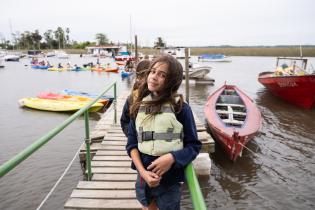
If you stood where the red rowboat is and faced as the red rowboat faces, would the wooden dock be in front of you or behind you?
in front

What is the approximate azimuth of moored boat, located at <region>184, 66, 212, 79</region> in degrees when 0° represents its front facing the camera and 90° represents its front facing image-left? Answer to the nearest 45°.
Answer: approximately 270°

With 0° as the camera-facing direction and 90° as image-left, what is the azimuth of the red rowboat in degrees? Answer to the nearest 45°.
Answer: approximately 0°

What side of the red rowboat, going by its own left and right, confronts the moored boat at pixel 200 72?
back

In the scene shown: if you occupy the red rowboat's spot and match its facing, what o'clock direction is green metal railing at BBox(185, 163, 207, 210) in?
The green metal railing is roughly at 12 o'clock from the red rowboat.

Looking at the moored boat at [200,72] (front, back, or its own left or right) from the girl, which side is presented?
right

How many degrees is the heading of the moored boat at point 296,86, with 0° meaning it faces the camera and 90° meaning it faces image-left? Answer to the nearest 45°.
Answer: approximately 90°

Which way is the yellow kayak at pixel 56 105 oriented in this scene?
to the viewer's left

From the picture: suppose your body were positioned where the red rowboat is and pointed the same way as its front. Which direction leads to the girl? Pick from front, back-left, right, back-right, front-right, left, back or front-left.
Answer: front

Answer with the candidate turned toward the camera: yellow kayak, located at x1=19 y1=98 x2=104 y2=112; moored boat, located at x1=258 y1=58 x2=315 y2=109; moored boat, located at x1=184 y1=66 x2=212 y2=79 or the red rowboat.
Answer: the red rowboat

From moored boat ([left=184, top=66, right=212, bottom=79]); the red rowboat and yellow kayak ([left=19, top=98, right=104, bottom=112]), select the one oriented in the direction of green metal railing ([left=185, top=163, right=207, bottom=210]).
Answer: the red rowboat
